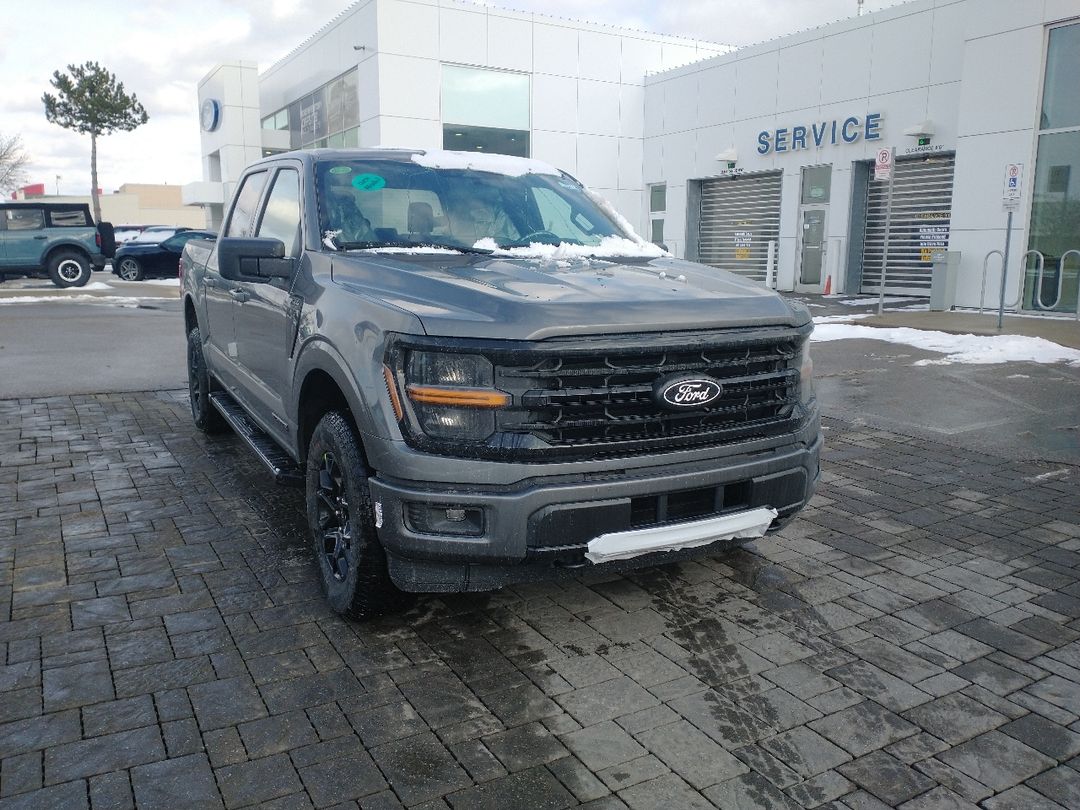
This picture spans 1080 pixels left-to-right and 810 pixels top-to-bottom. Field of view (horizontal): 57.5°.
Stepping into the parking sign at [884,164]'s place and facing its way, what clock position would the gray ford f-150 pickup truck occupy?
The gray ford f-150 pickup truck is roughly at 12 o'clock from the parking sign.

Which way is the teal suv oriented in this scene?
to the viewer's left

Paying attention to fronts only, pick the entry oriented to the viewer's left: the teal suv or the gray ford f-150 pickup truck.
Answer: the teal suv

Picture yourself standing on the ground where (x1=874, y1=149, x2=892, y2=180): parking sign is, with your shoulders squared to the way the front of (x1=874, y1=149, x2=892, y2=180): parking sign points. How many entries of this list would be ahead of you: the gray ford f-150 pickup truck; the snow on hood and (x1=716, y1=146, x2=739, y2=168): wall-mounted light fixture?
2

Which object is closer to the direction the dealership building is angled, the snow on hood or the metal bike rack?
the snow on hood

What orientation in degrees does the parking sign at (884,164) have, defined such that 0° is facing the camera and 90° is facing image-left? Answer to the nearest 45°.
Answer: approximately 0°

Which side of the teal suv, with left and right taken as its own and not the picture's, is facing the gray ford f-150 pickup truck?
left

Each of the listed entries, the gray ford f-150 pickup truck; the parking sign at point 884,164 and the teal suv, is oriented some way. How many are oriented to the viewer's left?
1

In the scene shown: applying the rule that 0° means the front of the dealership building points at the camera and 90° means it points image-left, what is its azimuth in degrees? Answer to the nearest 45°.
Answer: approximately 45°

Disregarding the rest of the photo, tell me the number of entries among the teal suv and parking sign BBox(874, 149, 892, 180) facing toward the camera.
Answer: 1

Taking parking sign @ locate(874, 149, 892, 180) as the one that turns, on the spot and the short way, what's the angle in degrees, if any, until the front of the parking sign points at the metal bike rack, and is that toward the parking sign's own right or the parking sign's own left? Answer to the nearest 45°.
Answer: approximately 90° to the parking sign's own left
